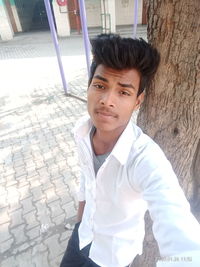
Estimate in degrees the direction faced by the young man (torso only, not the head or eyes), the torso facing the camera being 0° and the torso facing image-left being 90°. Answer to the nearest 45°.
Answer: approximately 45°
